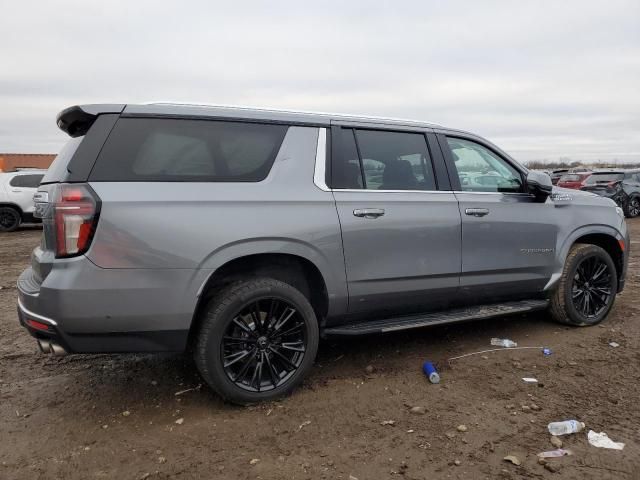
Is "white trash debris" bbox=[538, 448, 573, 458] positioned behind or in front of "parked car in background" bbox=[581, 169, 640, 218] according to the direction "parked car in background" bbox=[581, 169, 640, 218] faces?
behind

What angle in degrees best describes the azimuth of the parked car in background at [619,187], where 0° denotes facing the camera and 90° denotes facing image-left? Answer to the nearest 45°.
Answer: approximately 225°

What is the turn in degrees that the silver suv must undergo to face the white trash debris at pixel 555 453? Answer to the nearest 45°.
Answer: approximately 90° to its right

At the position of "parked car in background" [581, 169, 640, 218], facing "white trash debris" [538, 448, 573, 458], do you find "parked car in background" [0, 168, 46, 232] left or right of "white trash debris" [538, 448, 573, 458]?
right

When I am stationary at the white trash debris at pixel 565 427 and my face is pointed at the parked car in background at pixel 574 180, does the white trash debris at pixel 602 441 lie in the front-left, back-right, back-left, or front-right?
back-right

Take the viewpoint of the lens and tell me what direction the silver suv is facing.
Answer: facing away from the viewer and to the right of the viewer

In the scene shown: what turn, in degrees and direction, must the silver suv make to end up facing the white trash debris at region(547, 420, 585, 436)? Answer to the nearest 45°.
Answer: approximately 45° to its right
